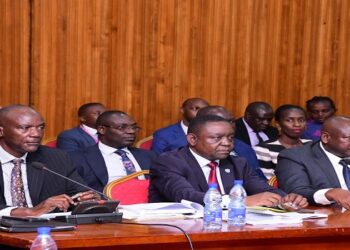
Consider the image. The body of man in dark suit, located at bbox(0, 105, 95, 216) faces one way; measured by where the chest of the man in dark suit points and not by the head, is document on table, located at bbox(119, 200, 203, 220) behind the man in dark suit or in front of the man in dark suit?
in front

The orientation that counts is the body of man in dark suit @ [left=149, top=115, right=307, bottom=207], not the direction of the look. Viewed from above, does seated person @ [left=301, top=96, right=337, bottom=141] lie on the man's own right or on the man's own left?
on the man's own left

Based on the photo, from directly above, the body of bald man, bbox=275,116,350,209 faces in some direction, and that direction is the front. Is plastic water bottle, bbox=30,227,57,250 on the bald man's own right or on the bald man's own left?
on the bald man's own right

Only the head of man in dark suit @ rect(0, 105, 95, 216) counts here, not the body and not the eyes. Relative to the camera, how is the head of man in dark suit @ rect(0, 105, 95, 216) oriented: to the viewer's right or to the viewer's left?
to the viewer's right

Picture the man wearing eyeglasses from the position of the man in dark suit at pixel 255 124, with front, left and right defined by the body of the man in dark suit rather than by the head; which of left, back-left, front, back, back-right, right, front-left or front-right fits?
right

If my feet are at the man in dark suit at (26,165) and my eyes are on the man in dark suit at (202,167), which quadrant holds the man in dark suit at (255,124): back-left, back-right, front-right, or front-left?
front-left

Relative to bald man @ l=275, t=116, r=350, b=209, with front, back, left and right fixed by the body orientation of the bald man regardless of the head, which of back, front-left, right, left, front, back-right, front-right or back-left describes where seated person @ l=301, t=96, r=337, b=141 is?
back-left
